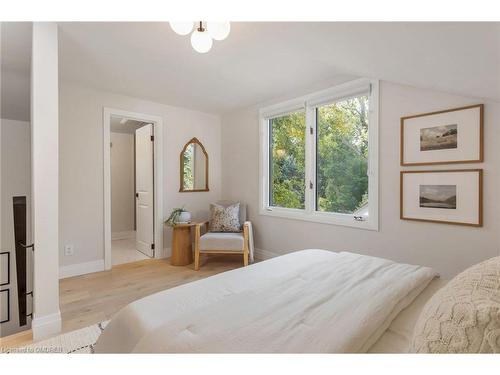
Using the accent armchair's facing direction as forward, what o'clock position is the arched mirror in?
The arched mirror is roughly at 5 o'clock from the accent armchair.

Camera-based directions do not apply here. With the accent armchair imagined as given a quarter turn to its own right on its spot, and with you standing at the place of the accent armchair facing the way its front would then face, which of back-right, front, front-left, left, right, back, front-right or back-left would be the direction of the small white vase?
front-right

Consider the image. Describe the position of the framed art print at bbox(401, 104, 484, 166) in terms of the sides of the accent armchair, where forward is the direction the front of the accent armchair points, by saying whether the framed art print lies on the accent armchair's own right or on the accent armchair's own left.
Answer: on the accent armchair's own left

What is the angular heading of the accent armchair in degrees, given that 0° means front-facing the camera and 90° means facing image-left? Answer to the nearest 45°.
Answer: approximately 0°

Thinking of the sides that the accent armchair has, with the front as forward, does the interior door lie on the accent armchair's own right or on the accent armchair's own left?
on the accent armchair's own right

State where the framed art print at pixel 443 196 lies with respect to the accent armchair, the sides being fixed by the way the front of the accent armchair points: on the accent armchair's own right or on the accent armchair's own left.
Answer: on the accent armchair's own left

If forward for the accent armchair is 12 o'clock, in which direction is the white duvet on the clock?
The white duvet is roughly at 12 o'clock from the accent armchair.

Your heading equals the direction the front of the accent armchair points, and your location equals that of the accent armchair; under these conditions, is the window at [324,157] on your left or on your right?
on your left

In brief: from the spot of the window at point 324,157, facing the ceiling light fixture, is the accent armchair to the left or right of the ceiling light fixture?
right

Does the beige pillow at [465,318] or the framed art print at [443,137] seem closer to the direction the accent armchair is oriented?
the beige pillow

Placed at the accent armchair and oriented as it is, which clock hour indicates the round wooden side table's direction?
The round wooden side table is roughly at 4 o'clock from the accent armchair.
